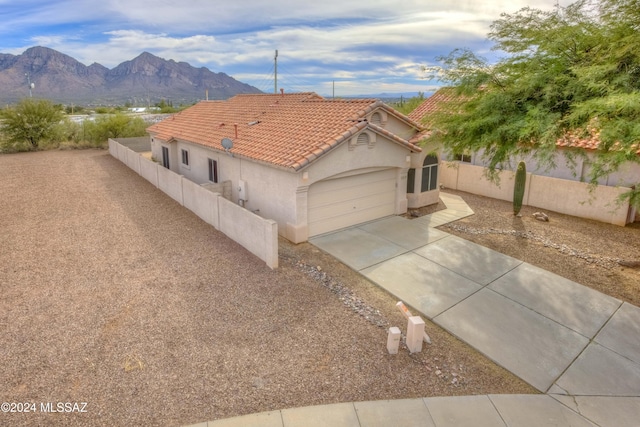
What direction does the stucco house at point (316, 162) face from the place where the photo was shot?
facing the viewer and to the right of the viewer

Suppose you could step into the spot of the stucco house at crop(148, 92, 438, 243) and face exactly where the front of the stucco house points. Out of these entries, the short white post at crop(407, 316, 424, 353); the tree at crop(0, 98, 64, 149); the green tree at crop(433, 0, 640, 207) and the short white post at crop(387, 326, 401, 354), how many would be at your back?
1

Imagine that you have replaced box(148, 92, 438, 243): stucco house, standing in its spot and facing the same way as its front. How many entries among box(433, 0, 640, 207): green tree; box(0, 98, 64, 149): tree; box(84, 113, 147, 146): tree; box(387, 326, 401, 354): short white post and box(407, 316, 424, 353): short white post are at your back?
2

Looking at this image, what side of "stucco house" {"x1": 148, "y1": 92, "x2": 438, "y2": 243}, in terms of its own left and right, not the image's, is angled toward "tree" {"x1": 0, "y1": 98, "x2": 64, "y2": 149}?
back

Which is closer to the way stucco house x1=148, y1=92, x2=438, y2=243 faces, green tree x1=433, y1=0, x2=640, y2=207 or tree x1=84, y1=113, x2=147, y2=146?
the green tree

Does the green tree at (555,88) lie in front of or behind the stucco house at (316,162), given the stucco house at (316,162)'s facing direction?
in front

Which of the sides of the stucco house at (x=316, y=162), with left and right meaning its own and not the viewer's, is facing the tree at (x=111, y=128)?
back

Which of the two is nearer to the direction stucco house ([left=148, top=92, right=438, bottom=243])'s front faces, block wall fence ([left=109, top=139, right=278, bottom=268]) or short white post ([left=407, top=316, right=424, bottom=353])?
the short white post

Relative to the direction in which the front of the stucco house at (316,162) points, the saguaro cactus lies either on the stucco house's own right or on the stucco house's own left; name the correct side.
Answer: on the stucco house's own left

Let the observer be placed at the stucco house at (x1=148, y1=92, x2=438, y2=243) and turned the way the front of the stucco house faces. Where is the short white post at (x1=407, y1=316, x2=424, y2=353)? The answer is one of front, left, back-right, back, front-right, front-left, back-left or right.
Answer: front-right

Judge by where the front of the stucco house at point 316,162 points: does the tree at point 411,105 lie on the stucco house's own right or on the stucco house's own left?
on the stucco house's own left
